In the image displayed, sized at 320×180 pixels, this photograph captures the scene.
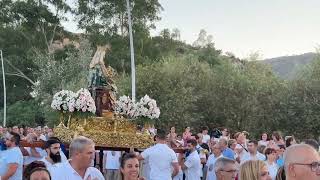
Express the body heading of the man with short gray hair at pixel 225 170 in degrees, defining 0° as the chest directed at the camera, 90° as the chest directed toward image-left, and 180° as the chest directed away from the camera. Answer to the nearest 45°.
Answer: approximately 315°

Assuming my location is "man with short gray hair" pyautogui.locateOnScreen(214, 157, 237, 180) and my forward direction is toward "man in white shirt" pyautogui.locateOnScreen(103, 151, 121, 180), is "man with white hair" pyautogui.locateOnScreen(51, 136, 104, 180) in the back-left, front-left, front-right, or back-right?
front-left

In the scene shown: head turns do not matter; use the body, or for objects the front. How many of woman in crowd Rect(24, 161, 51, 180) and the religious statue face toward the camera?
1

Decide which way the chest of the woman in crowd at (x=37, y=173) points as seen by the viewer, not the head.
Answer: toward the camera

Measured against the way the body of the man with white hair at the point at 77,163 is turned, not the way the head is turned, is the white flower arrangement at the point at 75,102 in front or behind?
behind

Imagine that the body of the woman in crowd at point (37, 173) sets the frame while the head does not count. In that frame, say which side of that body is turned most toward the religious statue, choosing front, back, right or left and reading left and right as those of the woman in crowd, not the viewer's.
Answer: back

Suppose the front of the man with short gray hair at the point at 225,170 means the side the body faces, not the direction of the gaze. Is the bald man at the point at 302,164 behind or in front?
in front

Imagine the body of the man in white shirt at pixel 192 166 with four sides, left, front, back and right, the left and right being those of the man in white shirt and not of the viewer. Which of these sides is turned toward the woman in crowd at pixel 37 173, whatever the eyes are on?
left

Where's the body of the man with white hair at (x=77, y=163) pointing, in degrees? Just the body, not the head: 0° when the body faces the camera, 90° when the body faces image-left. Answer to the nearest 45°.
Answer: approximately 315°

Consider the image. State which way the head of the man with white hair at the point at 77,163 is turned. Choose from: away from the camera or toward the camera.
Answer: toward the camera
